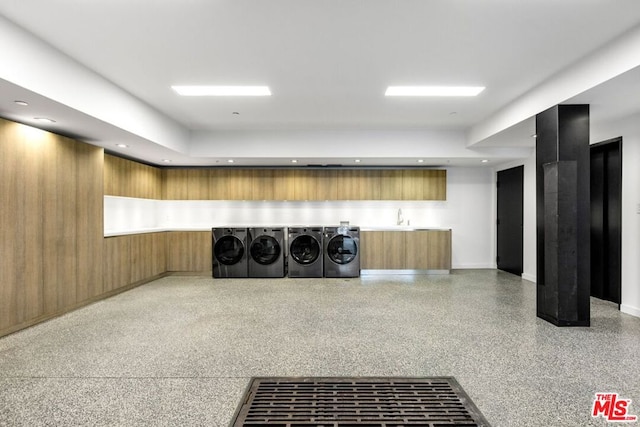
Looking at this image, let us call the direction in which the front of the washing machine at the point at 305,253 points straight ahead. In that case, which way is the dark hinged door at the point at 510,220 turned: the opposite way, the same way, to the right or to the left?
to the right

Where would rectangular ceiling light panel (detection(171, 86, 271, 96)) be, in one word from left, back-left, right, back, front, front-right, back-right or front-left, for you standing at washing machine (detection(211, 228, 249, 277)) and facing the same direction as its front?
front

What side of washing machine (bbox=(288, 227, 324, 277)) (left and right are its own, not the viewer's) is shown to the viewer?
front

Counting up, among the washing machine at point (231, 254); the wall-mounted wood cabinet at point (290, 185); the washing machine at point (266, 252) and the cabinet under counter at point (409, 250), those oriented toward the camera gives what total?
4

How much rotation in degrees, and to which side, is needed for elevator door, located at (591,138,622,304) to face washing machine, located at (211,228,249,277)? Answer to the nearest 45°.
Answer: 0° — it already faces it

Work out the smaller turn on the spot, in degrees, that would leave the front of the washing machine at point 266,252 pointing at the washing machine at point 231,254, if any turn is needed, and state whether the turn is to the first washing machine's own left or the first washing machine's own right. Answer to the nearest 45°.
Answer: approximately 90° to the first washing machine's own right

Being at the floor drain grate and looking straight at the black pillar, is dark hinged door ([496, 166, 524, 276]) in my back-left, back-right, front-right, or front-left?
front-left

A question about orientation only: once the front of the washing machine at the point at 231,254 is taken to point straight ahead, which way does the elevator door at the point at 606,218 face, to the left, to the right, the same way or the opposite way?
to the right

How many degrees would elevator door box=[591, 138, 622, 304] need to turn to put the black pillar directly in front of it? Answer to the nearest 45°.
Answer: approximately 45° to its left

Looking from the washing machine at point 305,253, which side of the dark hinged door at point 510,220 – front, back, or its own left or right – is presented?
front

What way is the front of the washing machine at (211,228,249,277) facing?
toward the camera

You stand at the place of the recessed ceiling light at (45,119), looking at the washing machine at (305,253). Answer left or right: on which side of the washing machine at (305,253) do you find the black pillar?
right
